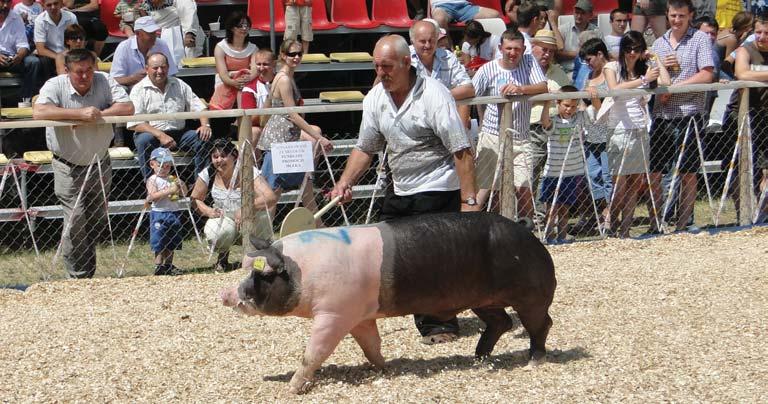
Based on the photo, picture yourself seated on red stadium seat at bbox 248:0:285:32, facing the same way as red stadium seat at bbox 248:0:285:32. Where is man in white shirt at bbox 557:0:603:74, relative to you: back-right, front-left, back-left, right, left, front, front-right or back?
left

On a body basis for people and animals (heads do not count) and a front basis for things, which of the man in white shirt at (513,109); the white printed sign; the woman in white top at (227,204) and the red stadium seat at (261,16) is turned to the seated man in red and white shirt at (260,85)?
the red stadium seat

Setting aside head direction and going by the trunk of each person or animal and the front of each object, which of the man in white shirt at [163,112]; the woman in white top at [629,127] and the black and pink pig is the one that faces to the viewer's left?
the black and pink pig

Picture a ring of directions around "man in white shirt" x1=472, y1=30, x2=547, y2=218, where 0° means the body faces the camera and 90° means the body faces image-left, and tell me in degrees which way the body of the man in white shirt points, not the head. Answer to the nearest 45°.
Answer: approximately 0°

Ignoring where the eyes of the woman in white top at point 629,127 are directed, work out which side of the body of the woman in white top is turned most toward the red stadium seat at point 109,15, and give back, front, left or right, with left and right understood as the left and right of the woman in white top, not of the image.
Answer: right

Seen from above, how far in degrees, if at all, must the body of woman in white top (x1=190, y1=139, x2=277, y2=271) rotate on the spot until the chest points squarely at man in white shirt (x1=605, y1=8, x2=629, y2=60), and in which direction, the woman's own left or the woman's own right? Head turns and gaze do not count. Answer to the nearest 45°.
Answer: approximately 135° to the woman's own left

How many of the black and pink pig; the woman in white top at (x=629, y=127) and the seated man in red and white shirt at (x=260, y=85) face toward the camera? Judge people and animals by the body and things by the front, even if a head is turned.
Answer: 2

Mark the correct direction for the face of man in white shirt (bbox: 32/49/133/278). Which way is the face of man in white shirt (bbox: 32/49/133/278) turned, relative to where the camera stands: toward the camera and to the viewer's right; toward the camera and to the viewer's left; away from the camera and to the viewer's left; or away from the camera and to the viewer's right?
toward the camera and to the viewer's right
